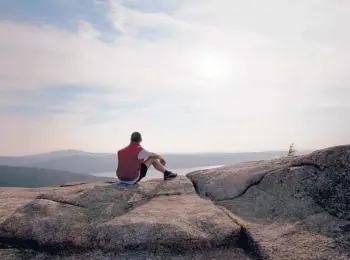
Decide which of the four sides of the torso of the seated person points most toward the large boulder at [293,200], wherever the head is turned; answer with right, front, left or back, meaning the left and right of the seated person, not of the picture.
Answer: right

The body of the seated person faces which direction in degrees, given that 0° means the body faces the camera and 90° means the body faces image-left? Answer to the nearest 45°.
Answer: approximately 225°
